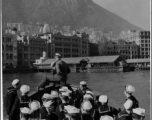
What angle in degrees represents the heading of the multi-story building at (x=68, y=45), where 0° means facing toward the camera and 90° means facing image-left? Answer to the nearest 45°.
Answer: approximately 0°

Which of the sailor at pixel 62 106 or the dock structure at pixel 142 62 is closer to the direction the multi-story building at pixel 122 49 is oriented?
the sailor

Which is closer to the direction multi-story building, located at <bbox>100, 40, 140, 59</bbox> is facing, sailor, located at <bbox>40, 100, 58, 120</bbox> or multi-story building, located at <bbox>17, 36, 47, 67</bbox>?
the sailor

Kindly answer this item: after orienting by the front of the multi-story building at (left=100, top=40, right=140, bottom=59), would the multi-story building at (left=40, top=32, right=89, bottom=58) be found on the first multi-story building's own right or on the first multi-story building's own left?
on the first multi-story building's own right

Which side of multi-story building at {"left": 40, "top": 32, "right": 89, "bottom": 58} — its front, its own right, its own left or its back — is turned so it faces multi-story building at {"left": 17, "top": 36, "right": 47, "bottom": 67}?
right

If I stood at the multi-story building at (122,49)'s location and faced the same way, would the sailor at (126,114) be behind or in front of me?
in front

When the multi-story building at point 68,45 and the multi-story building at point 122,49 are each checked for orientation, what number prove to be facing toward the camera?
2

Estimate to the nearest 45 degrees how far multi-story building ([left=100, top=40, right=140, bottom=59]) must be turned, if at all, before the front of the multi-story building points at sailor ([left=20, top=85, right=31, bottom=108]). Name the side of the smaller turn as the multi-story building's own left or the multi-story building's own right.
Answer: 0° — it already faces them

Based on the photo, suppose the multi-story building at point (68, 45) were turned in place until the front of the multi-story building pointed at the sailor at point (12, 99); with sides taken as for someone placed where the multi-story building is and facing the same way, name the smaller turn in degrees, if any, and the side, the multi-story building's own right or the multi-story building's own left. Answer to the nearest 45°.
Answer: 0° — it already faces them

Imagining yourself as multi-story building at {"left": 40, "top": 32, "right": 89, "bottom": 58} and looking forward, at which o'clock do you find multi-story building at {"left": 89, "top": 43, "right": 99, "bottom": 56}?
multi-story building at {"left": 89, "top": 43, "right": 99, "bottom": 56} is roughly at 8 o'clock from multi-story building at {"left": 40, "top": 32, "right": 89, "bottom": 58}.
